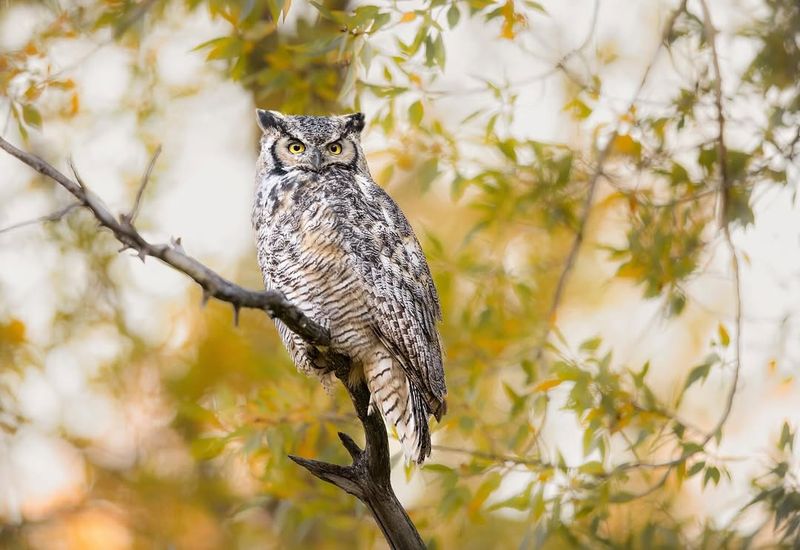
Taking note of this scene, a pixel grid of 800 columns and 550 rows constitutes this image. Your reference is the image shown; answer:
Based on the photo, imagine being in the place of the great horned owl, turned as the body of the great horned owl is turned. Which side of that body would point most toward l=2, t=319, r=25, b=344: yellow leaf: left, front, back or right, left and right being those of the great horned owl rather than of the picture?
right

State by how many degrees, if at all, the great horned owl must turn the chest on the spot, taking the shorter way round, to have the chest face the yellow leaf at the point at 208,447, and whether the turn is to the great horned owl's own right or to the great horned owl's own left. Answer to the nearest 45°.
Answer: approximately 90° to the great horned owl's own right

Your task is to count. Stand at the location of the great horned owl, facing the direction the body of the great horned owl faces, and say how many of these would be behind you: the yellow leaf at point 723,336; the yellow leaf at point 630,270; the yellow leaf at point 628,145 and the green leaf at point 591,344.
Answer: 4

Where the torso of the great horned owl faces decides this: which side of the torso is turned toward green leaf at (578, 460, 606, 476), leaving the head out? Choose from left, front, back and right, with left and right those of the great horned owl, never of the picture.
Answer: back

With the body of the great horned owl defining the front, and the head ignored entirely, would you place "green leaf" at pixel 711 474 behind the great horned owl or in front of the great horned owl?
behind

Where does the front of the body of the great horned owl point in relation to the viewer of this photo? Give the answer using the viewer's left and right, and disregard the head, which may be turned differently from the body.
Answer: facing the viewer and to the left of the viewer

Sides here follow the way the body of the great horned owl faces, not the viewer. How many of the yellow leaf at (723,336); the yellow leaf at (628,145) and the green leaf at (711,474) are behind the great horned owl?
3

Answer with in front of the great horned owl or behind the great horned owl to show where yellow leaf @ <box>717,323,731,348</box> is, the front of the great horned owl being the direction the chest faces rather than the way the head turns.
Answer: behind

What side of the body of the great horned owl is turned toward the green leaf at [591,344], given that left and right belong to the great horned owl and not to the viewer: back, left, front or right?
back

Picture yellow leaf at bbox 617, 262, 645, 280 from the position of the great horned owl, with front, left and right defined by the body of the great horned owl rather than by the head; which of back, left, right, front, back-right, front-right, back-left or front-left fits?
back
